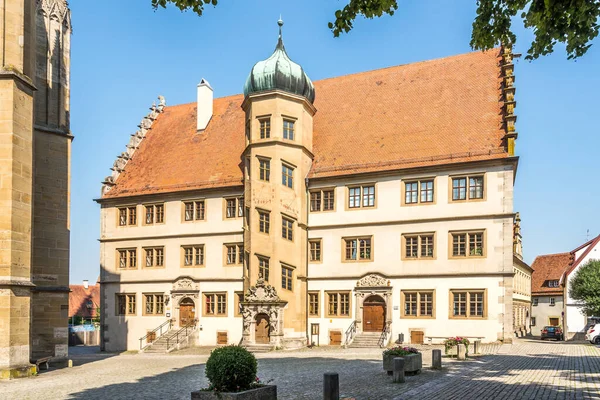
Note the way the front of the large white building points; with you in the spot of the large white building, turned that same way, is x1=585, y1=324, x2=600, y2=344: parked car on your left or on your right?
on your left

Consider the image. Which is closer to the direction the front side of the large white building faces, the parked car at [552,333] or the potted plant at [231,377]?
the potted plant

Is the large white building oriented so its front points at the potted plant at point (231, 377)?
yes

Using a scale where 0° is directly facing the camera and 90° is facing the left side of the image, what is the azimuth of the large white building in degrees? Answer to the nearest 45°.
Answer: approximately 0°

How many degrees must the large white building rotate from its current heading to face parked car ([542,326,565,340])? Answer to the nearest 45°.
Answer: approximately 135° to its left

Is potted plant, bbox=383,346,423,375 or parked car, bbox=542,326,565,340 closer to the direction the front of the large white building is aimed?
the potted plant

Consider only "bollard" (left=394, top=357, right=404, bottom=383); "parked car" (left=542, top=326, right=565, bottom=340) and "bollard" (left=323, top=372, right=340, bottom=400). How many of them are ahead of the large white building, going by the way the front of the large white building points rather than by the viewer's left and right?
2

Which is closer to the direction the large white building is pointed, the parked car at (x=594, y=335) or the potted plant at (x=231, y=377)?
the potted plant

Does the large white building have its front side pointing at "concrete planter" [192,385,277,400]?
yes
